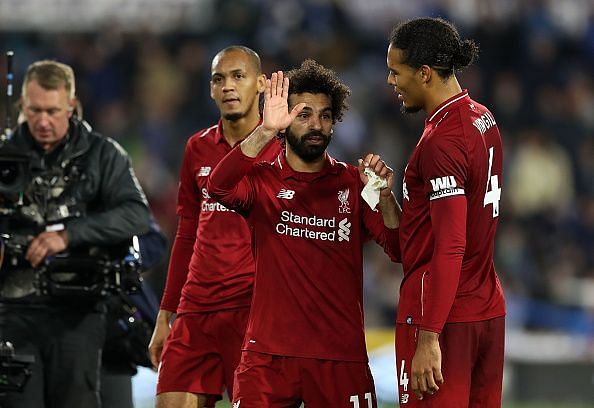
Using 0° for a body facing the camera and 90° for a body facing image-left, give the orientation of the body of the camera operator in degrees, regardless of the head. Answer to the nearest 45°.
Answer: approximately 45°
